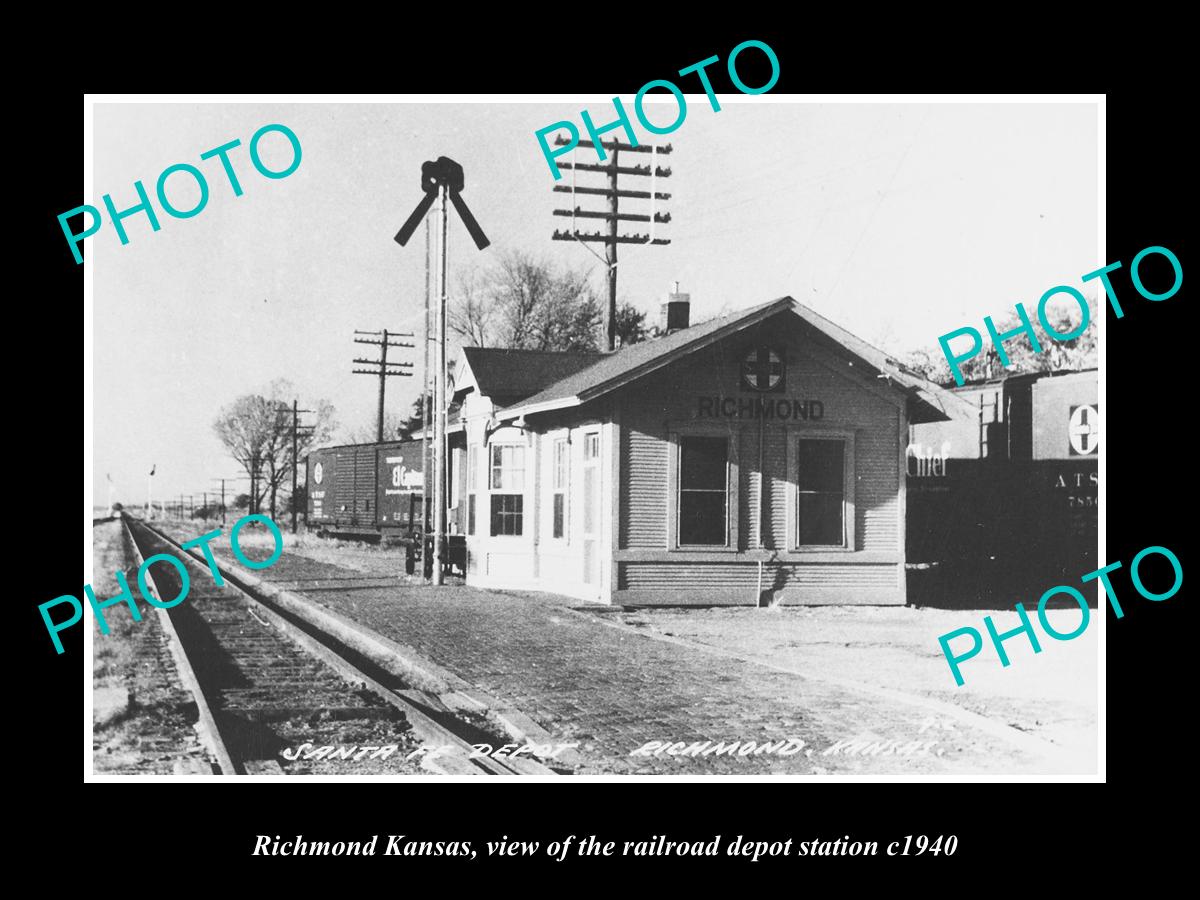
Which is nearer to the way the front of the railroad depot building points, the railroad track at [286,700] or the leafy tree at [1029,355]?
the railroad track

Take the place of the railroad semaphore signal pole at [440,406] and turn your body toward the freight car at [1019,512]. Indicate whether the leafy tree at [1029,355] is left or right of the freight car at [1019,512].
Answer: left

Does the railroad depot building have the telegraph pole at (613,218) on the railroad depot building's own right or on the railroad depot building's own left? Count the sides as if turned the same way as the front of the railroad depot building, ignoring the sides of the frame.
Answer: on the railroad depot building's own right

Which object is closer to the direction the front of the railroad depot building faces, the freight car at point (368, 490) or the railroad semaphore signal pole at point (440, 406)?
the railroad semaphore signal pole

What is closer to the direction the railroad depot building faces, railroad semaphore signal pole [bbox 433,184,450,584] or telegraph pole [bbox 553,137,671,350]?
the railroad semaphore signal pole

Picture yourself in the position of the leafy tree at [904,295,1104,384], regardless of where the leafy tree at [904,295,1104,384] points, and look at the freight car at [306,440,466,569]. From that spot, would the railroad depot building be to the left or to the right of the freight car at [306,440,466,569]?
left
